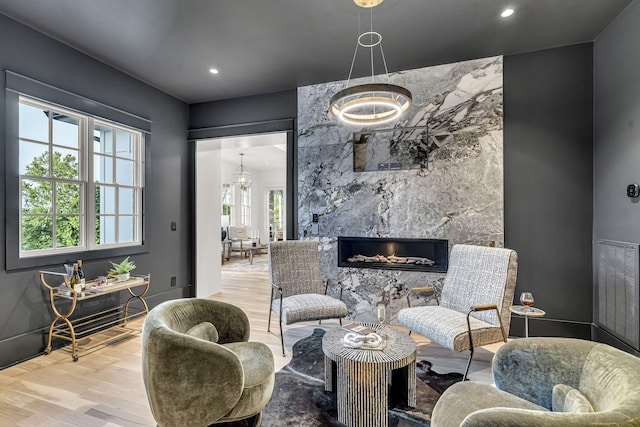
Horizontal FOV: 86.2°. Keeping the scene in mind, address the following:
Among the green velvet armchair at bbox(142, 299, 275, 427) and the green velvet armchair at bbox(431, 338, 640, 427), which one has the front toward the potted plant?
the green velvet armchair at bbox(431, 338, 640, 427)

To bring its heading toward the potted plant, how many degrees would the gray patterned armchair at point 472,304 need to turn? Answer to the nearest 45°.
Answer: approximately 45° to its right

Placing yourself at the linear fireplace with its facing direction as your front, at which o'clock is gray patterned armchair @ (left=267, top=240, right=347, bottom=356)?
The gray patterned armchair is roughly at 2 o'clock from the linear fireplace.

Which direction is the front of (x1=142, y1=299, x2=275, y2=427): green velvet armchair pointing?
to the viewer's right

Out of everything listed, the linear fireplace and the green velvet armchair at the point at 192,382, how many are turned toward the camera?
1

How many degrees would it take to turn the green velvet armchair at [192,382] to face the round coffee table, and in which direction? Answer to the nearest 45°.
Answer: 0° — it already faces it

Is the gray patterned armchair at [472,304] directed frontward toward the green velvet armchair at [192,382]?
yes

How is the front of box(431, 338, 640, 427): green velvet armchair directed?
to the viewer's left

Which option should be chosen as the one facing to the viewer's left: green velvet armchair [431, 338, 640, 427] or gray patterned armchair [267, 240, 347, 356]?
the green velvet armchair

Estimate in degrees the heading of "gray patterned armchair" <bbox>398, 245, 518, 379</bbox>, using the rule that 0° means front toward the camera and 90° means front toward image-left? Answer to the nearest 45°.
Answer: approximately 45°
